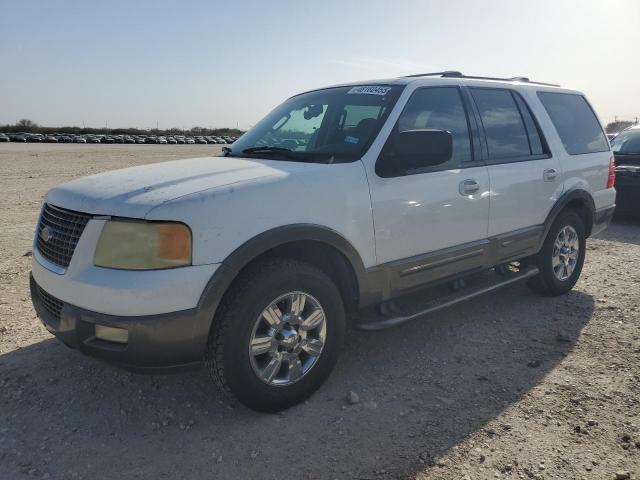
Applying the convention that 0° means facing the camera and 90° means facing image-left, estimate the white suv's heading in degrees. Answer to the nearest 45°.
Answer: approximately 45°
